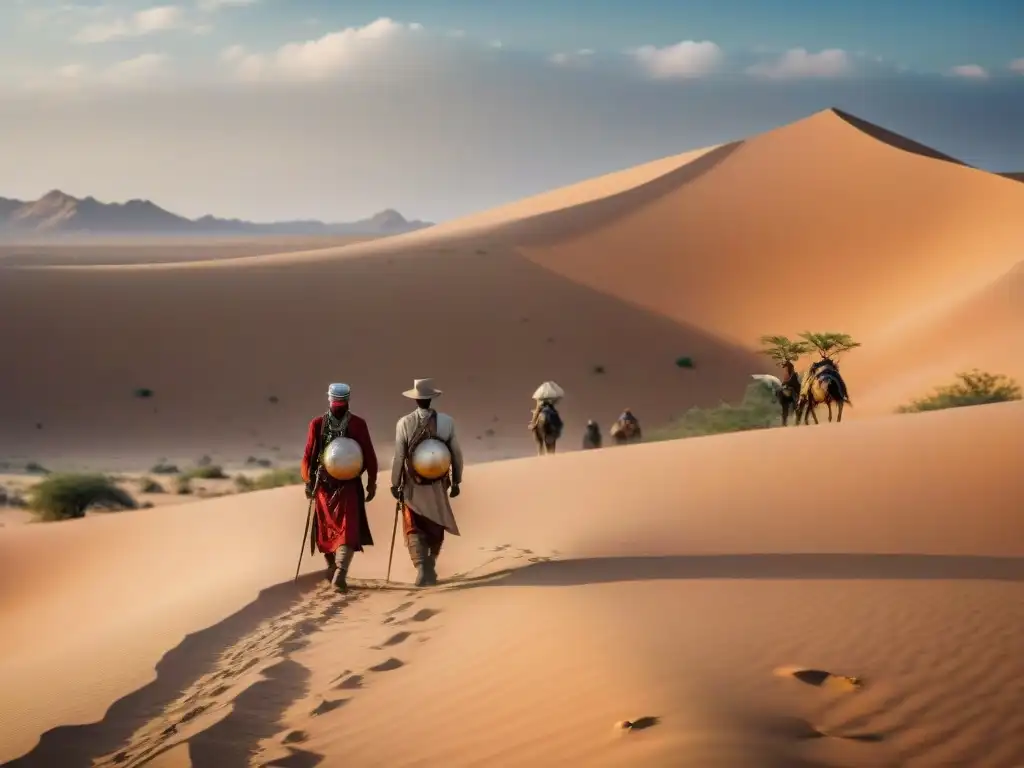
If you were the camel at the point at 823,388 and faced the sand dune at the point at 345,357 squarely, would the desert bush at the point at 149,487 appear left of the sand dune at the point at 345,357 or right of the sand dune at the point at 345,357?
left

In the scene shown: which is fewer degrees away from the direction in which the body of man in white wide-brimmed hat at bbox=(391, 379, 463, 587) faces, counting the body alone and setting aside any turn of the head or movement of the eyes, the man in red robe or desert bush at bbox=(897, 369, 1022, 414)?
the desert bush

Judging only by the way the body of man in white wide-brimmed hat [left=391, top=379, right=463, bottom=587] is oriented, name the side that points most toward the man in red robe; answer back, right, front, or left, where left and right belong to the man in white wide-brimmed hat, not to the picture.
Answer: left

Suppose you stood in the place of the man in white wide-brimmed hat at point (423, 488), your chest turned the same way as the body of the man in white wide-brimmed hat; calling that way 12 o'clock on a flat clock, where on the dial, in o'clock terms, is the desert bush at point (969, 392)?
The desert bush is roughly at 1 o'clock from the man in white wide-brimmed hat.

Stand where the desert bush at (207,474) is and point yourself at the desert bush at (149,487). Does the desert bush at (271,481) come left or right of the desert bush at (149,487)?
left

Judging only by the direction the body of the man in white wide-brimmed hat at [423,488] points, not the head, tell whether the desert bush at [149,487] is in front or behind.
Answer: in front

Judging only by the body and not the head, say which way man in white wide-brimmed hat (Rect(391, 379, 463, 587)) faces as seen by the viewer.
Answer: away from the camera

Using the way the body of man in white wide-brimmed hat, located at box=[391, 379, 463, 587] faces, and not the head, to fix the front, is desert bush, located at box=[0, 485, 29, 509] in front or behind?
in front

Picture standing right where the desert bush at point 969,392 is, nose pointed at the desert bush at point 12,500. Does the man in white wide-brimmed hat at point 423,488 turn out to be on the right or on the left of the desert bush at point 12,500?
left
